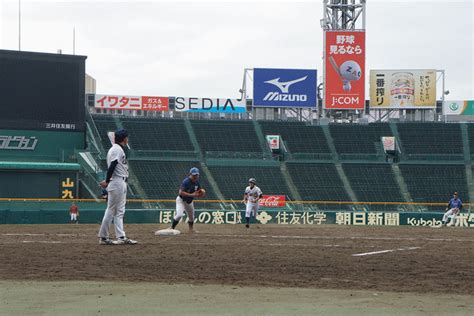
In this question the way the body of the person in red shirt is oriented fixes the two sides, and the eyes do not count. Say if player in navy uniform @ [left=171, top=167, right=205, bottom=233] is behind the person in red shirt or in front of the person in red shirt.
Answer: in front

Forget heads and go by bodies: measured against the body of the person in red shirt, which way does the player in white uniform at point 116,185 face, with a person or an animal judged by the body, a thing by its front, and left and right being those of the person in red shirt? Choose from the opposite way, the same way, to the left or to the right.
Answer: to the left

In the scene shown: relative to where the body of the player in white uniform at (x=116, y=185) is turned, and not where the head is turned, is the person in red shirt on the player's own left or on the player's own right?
on the player's own left

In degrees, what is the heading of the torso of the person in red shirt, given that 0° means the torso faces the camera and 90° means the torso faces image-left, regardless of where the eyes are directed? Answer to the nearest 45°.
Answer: approximately 0°

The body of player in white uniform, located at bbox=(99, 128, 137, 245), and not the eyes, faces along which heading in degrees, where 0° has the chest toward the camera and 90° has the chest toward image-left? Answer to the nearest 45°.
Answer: approximately 270°

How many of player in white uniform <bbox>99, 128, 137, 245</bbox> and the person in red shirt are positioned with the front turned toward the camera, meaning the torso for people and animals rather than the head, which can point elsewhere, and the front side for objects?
1

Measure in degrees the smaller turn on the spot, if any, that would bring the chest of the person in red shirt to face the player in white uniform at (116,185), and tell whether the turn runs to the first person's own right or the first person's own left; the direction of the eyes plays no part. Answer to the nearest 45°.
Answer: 0° — they already face them
